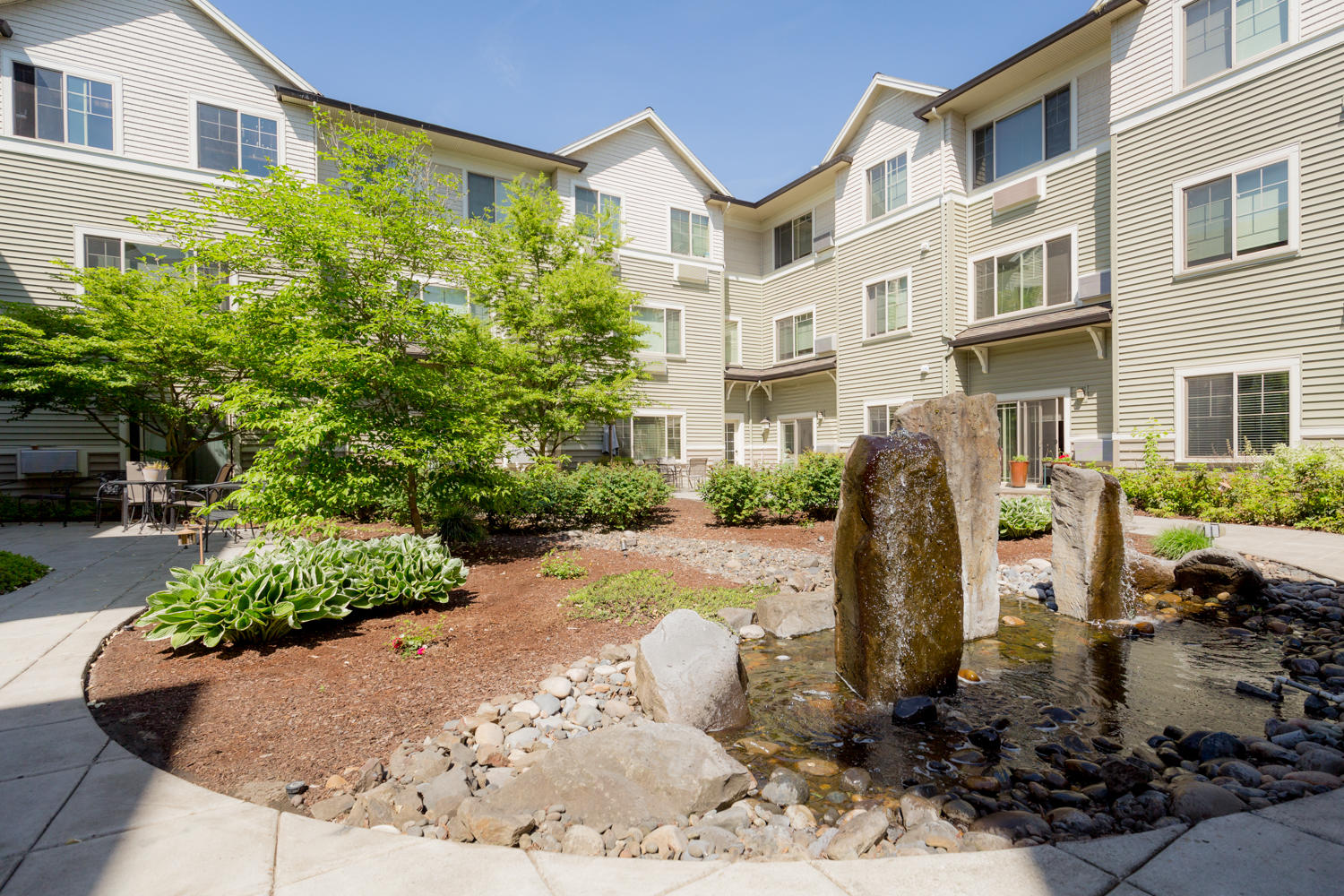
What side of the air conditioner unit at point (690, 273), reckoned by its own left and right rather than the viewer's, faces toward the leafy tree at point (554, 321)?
right

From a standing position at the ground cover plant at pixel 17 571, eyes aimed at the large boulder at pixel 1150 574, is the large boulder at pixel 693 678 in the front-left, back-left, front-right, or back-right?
front-right

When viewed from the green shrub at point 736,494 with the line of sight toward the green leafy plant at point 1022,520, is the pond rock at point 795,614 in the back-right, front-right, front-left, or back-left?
front-right

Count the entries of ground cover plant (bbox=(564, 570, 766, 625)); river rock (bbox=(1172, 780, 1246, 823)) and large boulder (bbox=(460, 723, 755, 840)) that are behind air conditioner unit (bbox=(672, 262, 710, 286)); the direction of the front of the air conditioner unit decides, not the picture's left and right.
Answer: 0

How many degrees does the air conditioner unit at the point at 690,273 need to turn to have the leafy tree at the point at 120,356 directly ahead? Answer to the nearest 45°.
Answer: approximately 90° to its right

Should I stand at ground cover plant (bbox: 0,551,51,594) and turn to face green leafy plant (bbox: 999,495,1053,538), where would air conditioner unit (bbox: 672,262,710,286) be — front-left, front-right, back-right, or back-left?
front-left

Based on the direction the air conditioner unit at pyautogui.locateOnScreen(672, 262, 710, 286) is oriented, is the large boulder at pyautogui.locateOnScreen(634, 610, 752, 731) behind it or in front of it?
in front

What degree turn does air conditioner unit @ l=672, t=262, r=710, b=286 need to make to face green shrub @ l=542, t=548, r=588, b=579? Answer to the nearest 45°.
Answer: approximately 45° to its right

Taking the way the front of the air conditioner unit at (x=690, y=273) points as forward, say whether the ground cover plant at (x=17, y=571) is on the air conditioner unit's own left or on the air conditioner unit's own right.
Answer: on the air conditioner unit's own right

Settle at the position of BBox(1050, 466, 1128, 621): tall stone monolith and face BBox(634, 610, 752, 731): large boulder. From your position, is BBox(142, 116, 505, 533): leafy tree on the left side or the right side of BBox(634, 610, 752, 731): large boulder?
right

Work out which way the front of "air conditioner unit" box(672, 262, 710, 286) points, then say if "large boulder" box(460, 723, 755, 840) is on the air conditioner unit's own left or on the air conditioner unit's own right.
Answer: on the air conditioner unit's own right

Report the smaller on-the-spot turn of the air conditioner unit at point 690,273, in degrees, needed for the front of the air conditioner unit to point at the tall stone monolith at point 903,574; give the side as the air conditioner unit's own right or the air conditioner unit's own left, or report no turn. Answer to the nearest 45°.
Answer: approximately 45° to the air conditioner unit's own right

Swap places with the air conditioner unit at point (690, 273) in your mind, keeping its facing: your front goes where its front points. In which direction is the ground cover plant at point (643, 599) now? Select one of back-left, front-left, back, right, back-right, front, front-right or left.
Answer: front-right

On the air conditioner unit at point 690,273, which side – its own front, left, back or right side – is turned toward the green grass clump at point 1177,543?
front

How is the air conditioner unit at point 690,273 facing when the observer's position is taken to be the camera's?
facing the viewer and to the right of the viewer
